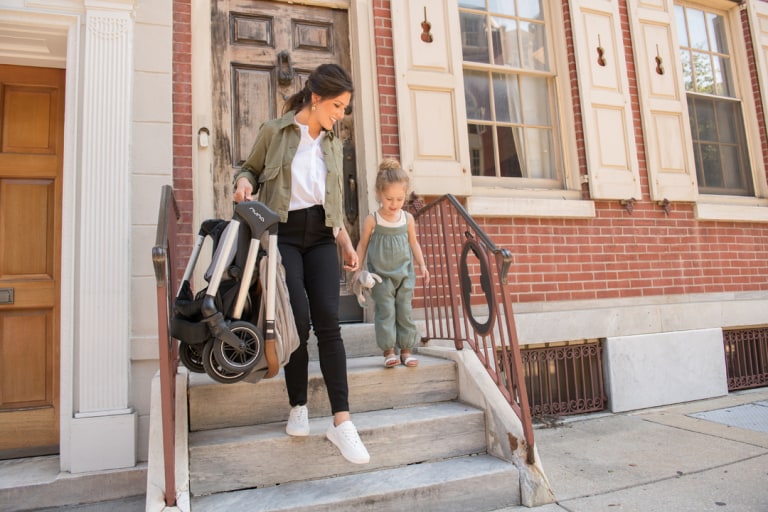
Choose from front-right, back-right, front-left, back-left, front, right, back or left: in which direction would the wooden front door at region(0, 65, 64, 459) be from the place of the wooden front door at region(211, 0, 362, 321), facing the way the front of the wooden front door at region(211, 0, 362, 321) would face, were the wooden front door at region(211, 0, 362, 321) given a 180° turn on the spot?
left

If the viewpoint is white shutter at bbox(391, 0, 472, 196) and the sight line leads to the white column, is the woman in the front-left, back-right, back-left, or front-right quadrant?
front-left

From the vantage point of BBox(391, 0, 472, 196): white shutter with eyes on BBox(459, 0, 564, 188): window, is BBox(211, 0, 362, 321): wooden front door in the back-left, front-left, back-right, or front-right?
back-left

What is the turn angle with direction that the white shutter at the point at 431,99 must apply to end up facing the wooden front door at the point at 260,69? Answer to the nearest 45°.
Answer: approximately 90° to its right

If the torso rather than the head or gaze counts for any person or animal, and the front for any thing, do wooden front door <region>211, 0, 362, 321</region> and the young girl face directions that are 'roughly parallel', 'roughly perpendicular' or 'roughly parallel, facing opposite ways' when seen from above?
roughly parallel

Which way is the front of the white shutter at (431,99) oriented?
toward the camera

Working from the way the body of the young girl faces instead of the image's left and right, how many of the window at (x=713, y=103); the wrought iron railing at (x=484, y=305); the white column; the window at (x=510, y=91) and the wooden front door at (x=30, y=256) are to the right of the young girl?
2

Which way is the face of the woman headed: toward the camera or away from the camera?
toward the camera

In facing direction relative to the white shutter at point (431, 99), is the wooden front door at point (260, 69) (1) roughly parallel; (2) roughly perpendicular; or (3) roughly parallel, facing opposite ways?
roughly parallel

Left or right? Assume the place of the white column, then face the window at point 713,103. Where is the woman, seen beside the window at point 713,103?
right

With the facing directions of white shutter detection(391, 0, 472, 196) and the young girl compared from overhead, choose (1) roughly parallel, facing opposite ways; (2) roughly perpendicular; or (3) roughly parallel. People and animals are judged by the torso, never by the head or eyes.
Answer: roughly parallel

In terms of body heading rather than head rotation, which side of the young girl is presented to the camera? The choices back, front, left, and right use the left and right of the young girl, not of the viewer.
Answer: front

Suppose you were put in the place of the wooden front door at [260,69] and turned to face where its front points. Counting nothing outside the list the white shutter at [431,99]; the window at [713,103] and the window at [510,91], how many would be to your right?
0

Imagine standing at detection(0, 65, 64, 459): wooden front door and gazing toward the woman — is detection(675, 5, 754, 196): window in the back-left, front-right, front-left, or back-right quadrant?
front-left

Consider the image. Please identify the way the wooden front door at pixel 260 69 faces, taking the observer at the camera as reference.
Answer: facing the viewer

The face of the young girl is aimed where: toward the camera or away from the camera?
toward the camera
